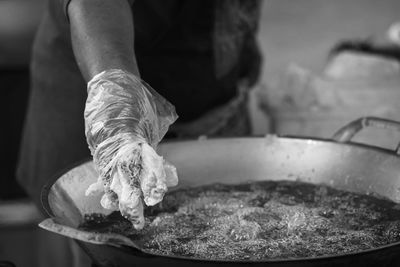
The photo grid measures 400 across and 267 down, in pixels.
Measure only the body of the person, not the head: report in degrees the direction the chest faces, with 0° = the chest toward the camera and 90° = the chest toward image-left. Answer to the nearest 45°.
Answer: approximately 0°

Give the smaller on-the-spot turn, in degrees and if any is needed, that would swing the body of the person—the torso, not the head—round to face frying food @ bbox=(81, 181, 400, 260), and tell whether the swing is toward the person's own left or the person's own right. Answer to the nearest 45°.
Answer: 0° — they already face it

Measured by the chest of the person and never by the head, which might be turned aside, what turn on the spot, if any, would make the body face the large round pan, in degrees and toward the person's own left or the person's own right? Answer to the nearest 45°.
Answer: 0° — they already face it
